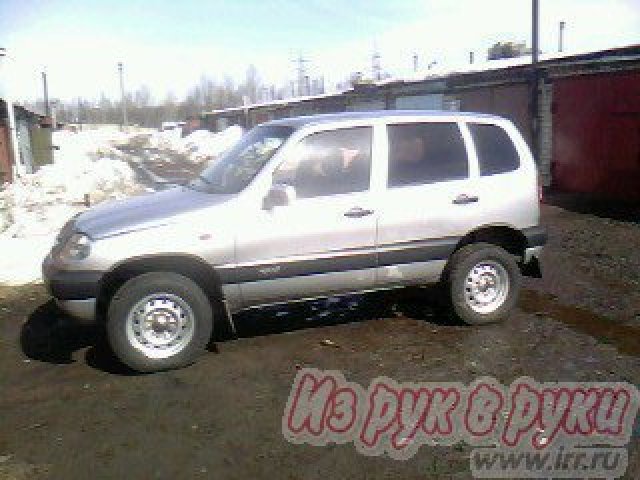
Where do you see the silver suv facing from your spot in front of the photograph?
facing to the left of the viewer

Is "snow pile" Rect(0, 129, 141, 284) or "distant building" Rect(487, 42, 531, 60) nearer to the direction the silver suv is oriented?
the snow pile

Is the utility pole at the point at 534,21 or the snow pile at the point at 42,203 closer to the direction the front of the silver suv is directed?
the snow pile

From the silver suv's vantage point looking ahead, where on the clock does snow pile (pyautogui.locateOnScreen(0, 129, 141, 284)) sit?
The snow pile is roughly at 2 o'clock from the silver suv.

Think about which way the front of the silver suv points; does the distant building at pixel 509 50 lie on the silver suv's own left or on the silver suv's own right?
on the silver suv's own right

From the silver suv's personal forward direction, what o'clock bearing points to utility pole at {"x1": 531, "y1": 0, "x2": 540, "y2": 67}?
The utility pole is roughly at 4 o'clock from the silver suv.
